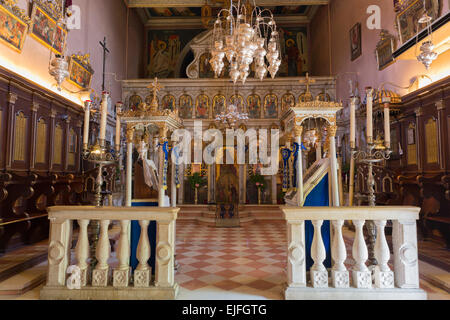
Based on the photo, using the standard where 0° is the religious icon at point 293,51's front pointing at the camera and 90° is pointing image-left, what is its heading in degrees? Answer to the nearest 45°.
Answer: approximately 0°

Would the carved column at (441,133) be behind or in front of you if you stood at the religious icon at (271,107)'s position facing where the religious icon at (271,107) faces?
in front

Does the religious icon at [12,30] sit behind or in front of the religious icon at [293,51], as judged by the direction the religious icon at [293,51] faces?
in front

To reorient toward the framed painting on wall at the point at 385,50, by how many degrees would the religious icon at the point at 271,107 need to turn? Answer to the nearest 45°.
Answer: approximately 45° to its left

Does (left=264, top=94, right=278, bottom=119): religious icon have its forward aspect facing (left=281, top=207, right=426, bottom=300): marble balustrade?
yes

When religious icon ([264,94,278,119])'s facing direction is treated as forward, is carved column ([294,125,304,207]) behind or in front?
in front

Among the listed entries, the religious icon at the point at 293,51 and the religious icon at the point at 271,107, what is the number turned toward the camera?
2
